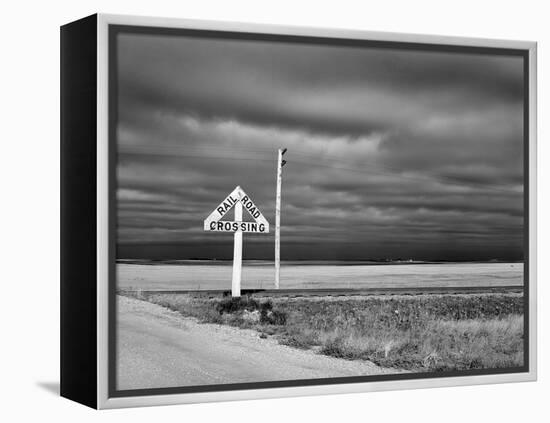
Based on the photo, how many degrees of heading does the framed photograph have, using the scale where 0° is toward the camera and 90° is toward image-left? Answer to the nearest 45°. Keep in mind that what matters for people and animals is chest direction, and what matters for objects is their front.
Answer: approximately 315°
